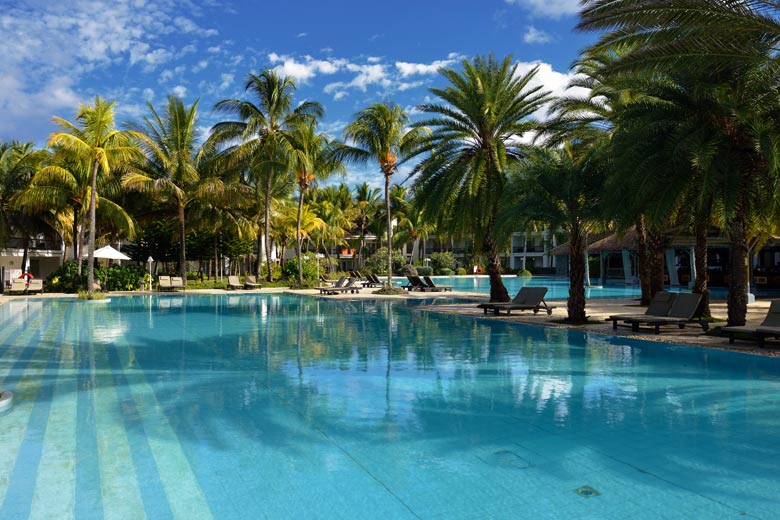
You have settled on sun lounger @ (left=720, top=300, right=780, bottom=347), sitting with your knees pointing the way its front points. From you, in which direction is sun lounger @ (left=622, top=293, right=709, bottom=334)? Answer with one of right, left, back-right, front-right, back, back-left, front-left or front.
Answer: front-right

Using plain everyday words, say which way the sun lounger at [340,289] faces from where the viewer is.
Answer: facing to the left of the viewer

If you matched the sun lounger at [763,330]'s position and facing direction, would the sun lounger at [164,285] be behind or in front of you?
in front

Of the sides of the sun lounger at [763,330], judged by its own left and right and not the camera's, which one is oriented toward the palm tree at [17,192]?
front

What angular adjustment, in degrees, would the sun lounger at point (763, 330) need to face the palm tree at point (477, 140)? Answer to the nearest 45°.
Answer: approximately 45° to its right

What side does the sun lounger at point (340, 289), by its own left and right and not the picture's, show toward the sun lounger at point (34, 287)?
front

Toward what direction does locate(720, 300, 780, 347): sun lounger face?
to the viewer's left

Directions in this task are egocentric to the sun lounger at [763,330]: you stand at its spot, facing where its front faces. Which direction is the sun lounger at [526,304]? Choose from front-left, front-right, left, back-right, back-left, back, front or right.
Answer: front-right

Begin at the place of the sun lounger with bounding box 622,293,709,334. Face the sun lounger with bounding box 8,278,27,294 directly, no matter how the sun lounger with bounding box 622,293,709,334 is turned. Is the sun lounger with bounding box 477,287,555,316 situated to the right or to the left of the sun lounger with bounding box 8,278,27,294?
right

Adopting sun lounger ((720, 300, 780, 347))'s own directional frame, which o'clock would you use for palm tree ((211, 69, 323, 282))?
The palm tree is roughly at 1 o'clock from the sun lounger.
